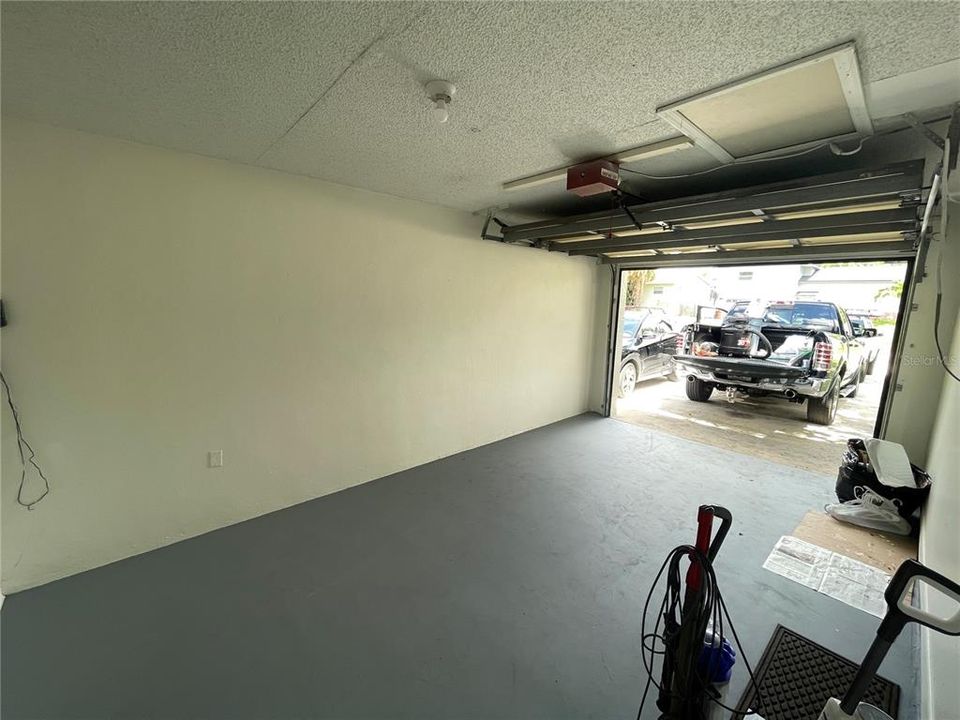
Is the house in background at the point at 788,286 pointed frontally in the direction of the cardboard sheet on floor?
yes

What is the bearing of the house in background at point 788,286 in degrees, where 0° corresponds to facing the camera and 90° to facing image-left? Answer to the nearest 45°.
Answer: approximately 0°

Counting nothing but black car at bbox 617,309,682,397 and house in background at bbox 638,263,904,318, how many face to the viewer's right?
0

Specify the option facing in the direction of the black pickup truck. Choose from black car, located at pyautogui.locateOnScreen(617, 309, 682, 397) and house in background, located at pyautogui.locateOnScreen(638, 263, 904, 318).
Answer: the house in background

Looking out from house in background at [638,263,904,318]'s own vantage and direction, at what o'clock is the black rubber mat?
The black rubber mat is roughly at 12 o'clock from the house in background.

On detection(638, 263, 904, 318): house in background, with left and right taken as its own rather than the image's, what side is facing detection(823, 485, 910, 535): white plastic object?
front

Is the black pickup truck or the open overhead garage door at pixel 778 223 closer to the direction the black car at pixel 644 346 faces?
the open overhead garage door

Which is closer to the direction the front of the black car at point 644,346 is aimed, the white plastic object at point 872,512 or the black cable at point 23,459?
the black cable

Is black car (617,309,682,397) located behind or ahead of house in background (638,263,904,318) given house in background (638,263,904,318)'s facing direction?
ahead

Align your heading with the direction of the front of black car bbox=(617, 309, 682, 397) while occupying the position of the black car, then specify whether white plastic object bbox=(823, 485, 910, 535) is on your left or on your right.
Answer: on your left

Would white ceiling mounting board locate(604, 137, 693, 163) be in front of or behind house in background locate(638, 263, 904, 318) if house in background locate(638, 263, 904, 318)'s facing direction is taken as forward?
in front

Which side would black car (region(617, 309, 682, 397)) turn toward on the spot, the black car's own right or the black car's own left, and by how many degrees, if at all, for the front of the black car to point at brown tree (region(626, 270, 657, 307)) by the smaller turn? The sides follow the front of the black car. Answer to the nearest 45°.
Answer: approximately 135° to the black car's own right

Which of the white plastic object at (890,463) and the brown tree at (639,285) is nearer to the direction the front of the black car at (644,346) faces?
the white plastic object
